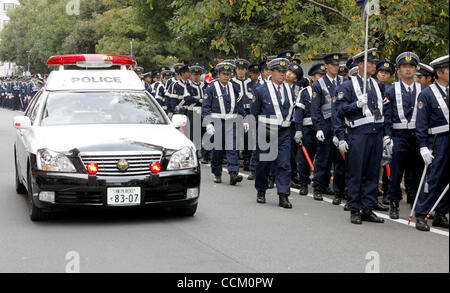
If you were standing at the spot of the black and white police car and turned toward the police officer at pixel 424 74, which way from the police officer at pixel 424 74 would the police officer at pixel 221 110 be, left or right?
left

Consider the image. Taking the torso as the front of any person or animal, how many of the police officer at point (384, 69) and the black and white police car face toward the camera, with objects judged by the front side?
2

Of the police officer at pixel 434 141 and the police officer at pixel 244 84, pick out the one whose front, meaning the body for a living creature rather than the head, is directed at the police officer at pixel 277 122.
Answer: the police officer at pixel 244 84

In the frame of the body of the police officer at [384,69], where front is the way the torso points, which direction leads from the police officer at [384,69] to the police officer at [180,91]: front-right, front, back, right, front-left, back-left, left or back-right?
back-right

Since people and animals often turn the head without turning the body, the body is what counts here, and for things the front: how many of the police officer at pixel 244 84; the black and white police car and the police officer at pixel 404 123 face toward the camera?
3

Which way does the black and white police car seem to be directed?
toward the camera

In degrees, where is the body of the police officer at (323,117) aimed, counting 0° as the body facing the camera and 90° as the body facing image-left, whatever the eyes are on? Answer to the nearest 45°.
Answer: approximately 315°

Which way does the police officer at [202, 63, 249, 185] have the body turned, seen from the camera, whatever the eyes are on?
toward the camera

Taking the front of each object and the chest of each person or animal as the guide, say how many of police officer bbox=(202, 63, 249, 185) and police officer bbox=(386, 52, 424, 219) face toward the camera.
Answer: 2

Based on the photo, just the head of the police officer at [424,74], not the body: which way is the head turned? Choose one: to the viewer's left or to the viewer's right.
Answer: to the viewer's left

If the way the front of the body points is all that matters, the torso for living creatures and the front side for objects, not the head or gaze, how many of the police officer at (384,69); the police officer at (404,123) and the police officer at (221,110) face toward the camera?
3

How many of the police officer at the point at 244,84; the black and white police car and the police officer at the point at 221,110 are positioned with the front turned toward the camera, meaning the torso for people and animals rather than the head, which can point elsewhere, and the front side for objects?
3
